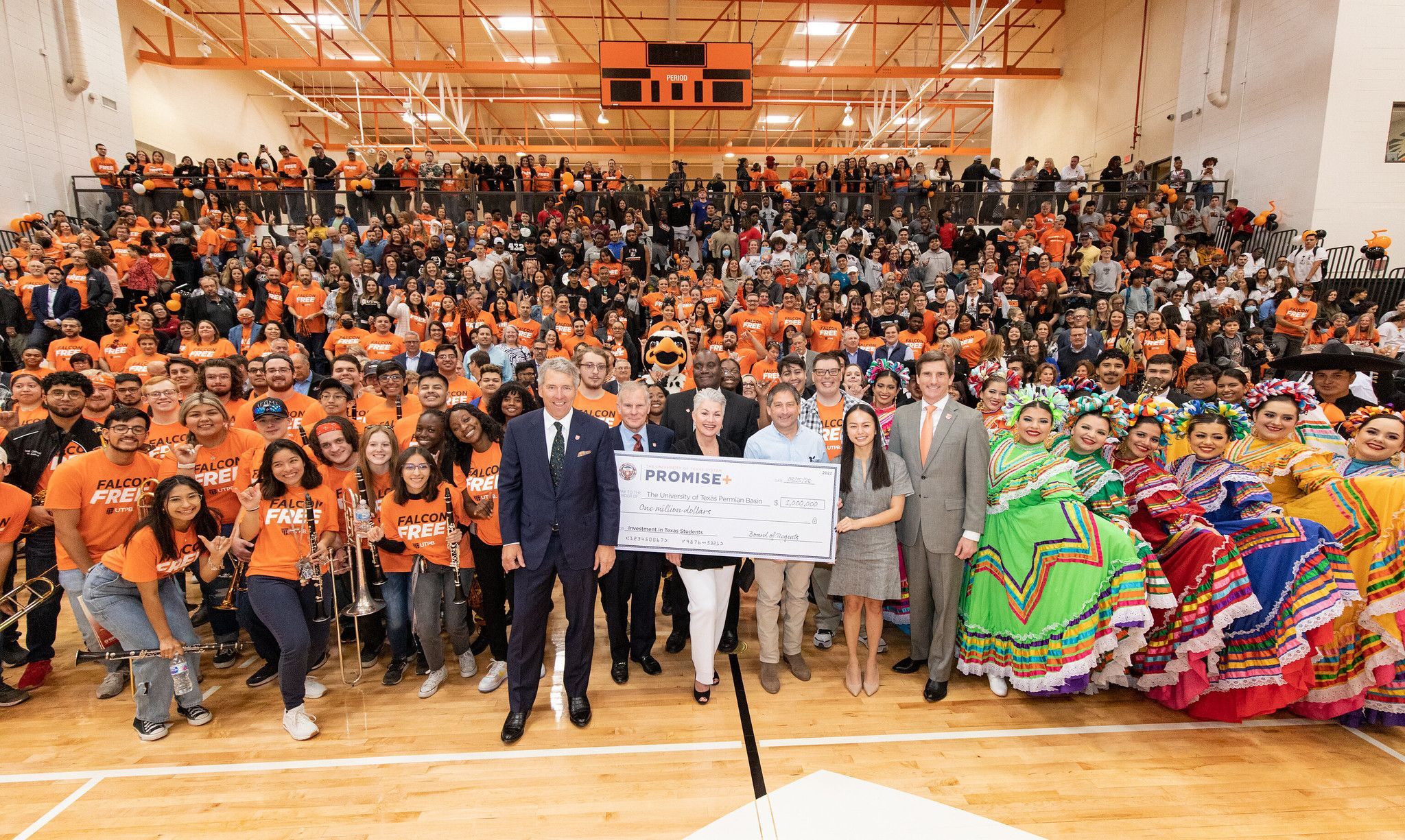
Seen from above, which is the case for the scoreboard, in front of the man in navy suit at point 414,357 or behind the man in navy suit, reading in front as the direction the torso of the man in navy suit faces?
behind

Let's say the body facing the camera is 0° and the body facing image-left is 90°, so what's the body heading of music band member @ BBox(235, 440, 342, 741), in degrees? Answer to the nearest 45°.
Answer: approximately 0°

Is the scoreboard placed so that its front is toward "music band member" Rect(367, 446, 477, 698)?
yes

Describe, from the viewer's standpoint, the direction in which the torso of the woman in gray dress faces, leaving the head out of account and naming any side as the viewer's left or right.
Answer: facing the viewer

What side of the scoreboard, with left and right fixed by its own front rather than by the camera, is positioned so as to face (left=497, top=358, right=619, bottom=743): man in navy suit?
front

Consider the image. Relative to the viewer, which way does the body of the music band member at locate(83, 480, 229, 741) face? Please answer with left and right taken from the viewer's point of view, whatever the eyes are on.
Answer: facing the viewer and to the right of the viewer

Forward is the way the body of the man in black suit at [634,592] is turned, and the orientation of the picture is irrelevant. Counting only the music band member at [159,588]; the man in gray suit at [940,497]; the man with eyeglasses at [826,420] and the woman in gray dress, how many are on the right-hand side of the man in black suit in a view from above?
1

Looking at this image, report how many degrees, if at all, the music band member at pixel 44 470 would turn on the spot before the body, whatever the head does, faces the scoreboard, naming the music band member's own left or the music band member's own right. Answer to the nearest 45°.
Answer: approximately 135° to the music band member's own left

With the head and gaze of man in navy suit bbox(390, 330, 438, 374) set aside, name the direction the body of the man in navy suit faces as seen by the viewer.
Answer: toward the camera
